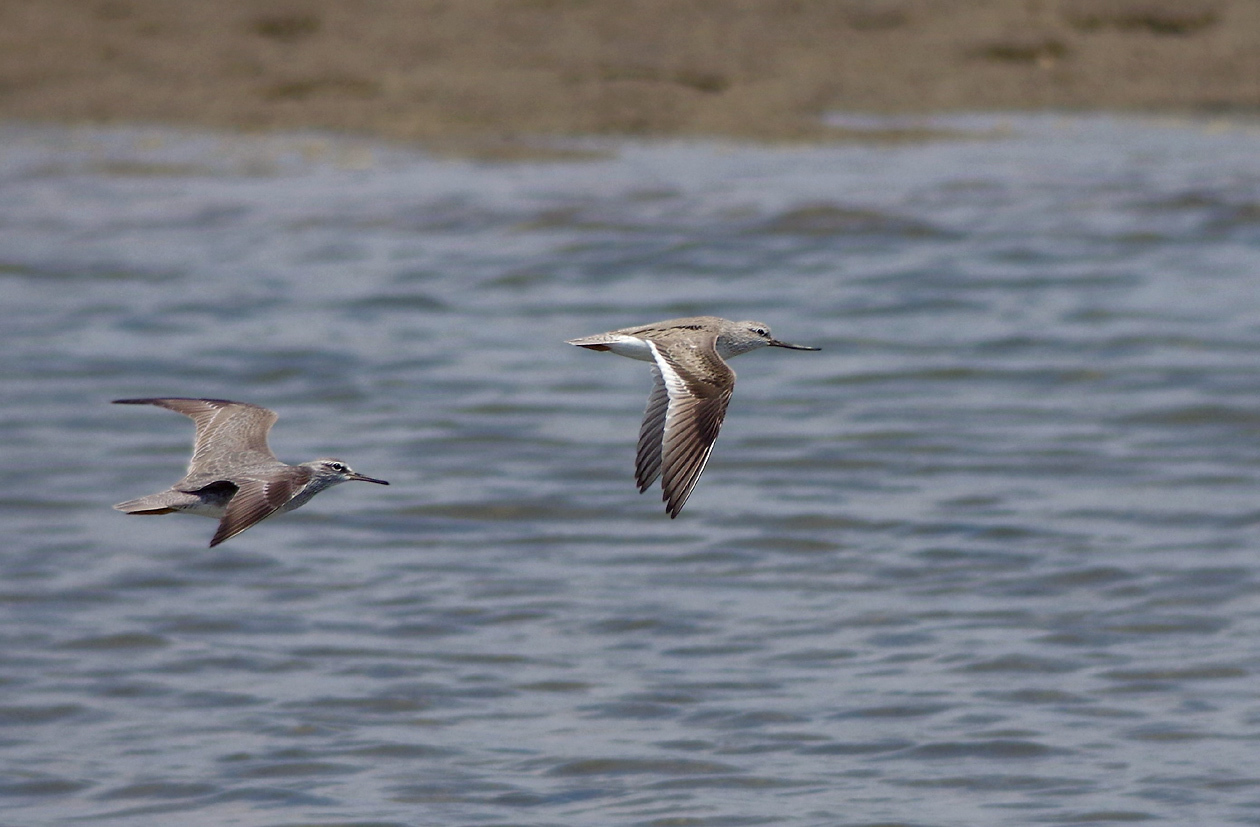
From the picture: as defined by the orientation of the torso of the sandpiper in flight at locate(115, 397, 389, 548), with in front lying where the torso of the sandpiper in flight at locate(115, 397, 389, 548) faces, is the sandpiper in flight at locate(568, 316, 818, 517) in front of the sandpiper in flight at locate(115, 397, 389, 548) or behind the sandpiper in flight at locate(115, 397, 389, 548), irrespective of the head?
in front

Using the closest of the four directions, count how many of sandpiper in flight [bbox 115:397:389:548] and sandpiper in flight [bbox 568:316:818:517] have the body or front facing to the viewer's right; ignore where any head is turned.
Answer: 2

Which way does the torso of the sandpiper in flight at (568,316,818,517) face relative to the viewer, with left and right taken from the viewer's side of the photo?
facing to the right of the viewer

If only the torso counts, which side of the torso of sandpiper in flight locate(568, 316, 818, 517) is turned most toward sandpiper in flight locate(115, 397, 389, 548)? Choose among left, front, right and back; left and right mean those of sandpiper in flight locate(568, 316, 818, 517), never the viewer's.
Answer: back

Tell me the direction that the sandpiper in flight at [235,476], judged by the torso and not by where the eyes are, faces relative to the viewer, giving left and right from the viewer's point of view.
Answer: facing to the right of the viewer
